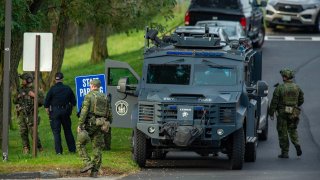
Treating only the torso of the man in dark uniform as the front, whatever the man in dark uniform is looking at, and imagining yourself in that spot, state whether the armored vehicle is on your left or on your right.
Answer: on your right

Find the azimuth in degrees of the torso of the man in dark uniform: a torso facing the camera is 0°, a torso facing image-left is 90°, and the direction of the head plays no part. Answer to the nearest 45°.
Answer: approximately 180°

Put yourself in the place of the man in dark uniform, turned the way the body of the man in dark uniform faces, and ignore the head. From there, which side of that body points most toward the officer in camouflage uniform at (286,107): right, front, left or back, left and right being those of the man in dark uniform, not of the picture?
right

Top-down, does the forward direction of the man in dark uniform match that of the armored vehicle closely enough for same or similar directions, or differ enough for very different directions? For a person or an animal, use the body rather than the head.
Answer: very different directions

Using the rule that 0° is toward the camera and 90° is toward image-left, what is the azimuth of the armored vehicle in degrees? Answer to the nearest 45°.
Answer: approximately 0°
